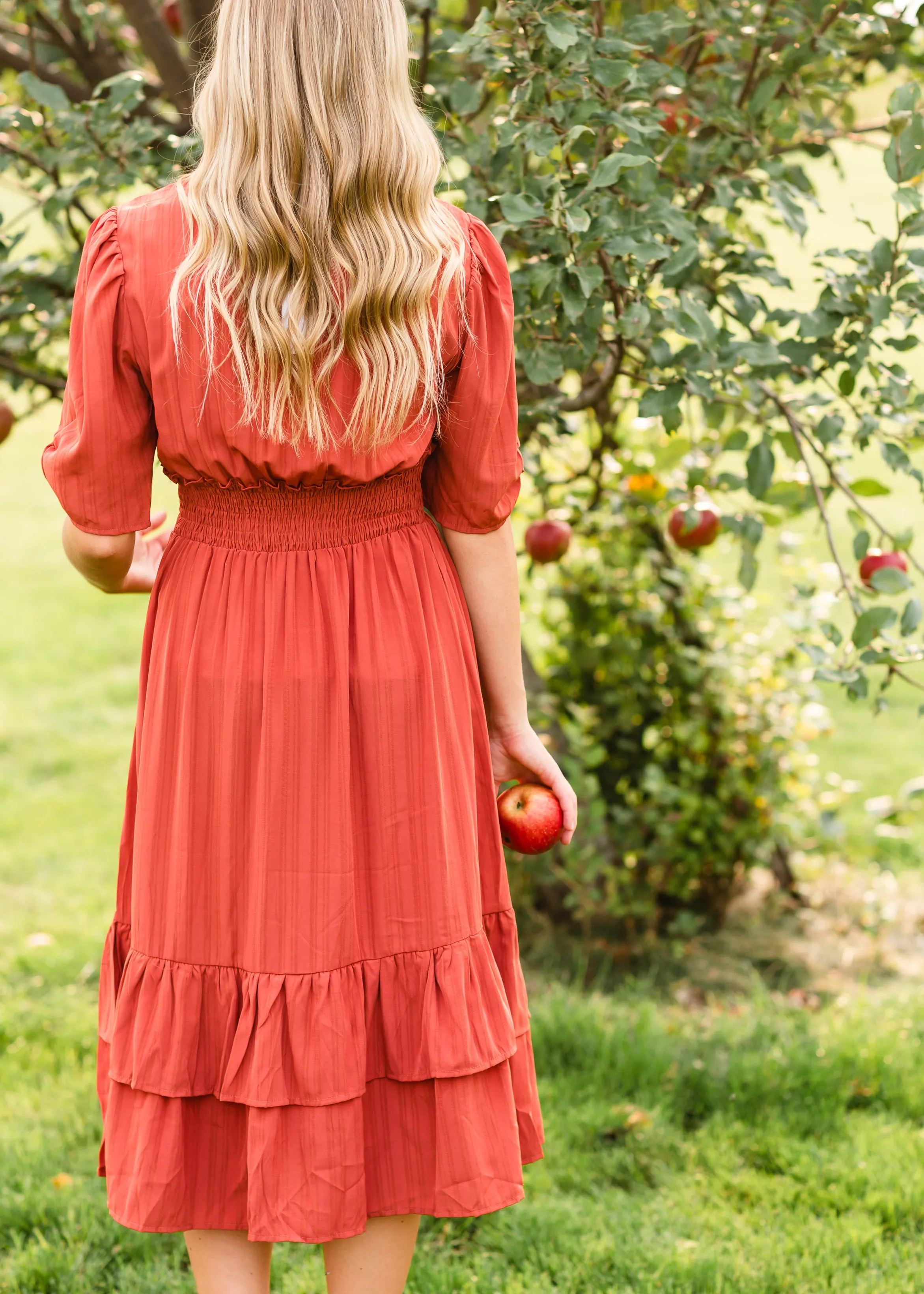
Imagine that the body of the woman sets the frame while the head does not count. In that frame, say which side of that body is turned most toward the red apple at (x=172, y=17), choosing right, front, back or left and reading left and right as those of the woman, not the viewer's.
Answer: front

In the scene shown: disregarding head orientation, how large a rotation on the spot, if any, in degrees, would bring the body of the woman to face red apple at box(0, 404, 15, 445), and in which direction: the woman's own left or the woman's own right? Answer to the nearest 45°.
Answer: approximately 45° to the woman's own left

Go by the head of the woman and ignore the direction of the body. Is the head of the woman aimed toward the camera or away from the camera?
away from the camera

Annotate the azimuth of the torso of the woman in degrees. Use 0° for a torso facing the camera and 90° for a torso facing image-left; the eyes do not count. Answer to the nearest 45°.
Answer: approximately 180°

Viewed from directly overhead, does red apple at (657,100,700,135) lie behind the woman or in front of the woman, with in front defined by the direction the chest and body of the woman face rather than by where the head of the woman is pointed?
in front
